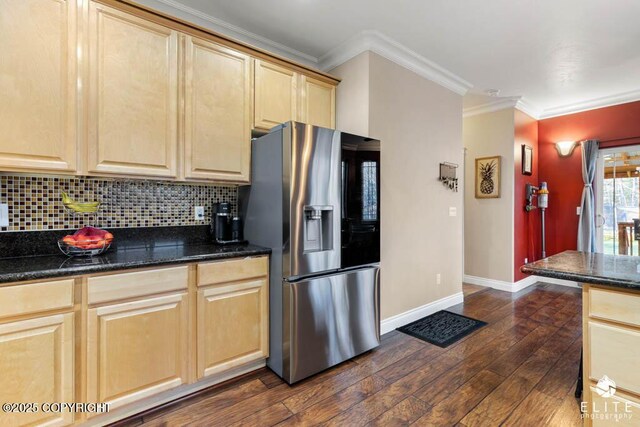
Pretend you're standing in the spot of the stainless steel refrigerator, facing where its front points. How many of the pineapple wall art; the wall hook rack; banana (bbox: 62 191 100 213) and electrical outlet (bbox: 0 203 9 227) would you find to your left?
2

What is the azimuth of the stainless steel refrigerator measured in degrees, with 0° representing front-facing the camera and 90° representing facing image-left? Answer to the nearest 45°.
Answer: approximately 315°

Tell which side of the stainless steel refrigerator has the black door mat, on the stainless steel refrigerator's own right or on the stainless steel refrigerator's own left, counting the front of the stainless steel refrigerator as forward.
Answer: on the stainless steel refrigerator's own left

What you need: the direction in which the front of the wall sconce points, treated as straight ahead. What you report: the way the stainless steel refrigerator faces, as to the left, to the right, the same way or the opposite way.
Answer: to the left

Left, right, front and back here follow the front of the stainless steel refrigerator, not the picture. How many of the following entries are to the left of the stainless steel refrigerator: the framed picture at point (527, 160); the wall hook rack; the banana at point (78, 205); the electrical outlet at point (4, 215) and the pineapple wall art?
3

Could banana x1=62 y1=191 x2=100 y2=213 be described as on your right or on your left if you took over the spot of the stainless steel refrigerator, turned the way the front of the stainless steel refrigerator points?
on your right

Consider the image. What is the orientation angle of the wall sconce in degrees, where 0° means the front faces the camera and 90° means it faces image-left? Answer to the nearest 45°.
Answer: approximately 0°

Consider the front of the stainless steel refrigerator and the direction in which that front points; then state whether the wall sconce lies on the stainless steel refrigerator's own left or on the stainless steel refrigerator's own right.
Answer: on the stainless steel refrigerator's own left

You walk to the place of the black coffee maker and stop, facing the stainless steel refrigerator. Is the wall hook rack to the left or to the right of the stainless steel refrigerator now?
left

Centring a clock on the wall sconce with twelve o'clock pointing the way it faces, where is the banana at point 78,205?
The banana is roughly at 1 o'clock from the wall sconce.

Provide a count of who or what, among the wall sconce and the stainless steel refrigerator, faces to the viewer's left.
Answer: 0

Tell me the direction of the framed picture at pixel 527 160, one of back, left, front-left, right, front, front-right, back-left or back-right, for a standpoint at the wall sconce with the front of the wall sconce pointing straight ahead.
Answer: front-right
